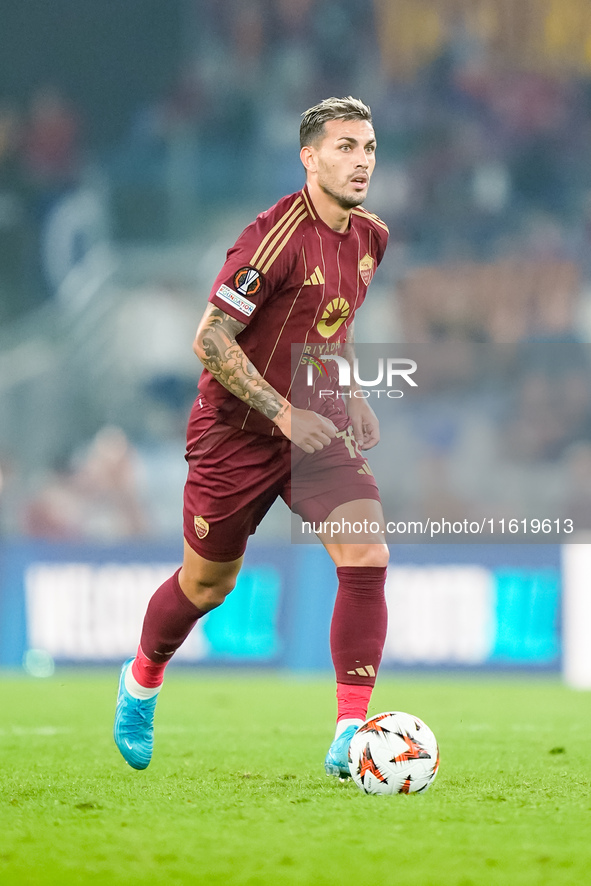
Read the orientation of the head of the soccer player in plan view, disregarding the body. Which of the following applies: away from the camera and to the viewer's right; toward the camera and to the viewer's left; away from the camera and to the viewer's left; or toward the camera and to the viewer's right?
toward the camera and to the viewer's right

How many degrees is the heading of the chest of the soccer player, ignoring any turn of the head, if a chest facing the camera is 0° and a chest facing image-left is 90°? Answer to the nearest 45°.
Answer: approximately 315°
